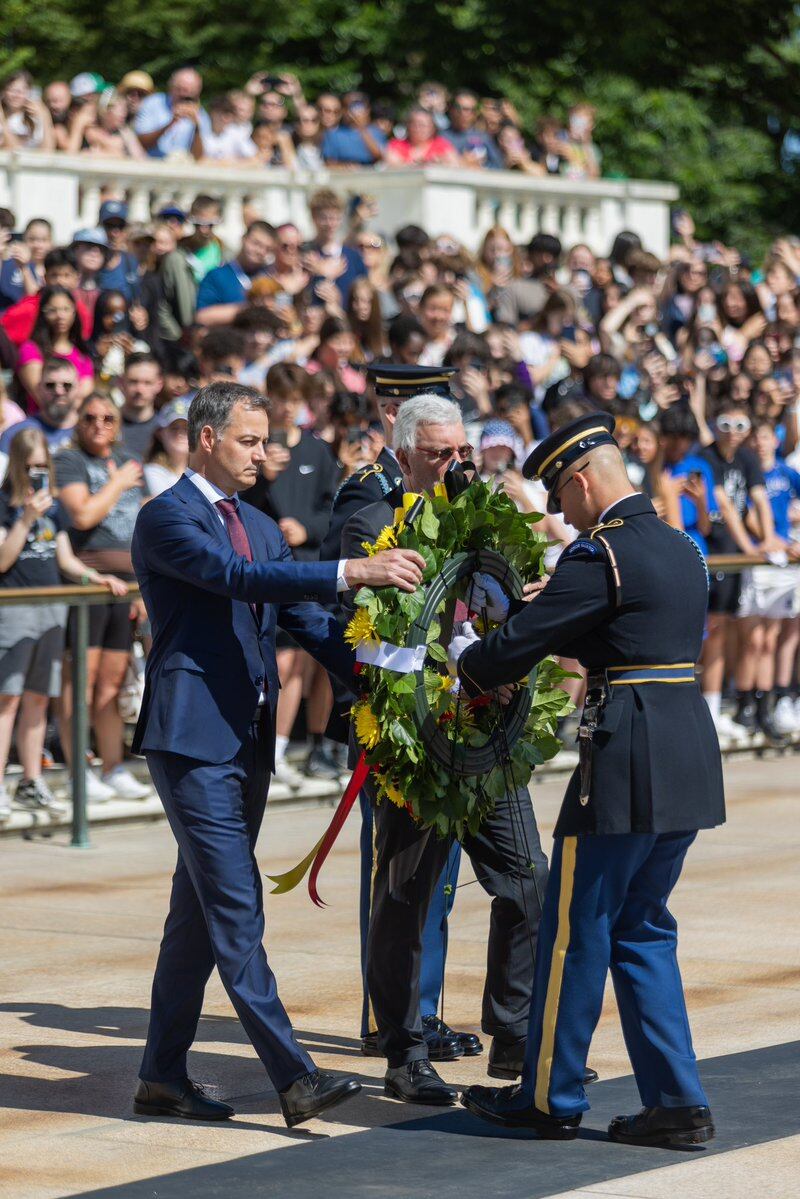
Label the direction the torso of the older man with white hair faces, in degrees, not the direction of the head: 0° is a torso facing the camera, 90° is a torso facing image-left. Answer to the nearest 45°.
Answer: approximately 315°

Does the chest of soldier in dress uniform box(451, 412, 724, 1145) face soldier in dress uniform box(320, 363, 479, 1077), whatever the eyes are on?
yes

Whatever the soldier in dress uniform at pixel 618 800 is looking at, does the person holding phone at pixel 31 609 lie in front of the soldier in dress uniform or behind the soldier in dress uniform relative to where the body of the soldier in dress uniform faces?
in front

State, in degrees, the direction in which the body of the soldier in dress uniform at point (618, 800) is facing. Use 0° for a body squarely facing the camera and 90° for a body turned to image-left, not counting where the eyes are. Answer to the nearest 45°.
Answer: approximately 135°

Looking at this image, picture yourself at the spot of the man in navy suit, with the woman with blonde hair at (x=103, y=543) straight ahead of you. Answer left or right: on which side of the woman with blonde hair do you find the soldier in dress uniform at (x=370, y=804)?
right

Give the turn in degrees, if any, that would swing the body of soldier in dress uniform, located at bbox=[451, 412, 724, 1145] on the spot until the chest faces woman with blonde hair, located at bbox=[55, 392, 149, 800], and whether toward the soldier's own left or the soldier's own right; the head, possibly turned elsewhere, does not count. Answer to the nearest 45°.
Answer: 0° — they already face them

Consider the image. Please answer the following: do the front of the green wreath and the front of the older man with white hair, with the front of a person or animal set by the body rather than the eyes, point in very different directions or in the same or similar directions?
very different directions

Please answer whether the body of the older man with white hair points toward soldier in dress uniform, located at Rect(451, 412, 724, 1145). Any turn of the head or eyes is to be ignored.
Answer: yes

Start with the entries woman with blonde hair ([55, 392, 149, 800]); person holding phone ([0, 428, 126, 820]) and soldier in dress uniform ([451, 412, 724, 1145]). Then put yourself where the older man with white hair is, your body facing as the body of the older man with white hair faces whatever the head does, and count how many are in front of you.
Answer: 1

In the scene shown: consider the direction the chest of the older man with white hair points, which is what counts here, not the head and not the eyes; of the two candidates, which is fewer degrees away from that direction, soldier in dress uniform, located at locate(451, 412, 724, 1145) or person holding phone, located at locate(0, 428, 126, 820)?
the soldier in dress uniform

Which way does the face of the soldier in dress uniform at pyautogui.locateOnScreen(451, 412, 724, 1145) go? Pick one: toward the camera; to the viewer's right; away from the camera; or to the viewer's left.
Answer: to the viewer's left
